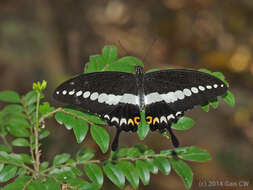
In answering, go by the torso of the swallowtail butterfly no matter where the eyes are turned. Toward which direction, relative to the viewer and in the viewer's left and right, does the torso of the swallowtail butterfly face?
facing away from the viewer
